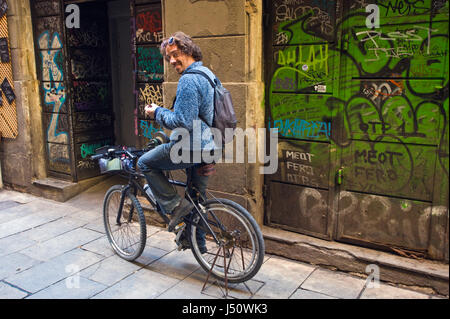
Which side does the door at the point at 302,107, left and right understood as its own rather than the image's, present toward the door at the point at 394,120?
left

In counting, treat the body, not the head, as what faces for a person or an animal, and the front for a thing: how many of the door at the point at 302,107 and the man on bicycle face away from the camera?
0

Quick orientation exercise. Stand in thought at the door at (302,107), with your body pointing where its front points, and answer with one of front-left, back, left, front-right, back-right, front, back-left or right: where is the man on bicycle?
front

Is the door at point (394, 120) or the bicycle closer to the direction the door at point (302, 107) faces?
the bicycle

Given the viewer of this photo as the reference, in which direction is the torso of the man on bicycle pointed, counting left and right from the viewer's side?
facing to the left of the viewer

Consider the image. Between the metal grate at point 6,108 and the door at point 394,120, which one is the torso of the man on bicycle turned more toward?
the metal grate

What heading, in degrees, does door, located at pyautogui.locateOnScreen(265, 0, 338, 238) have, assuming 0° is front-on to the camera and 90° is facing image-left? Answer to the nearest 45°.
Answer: approximately 45°

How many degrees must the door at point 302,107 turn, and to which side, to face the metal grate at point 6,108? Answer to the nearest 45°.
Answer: approximately 45° to its right

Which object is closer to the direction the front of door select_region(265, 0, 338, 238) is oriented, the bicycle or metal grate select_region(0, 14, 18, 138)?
the bicycle
